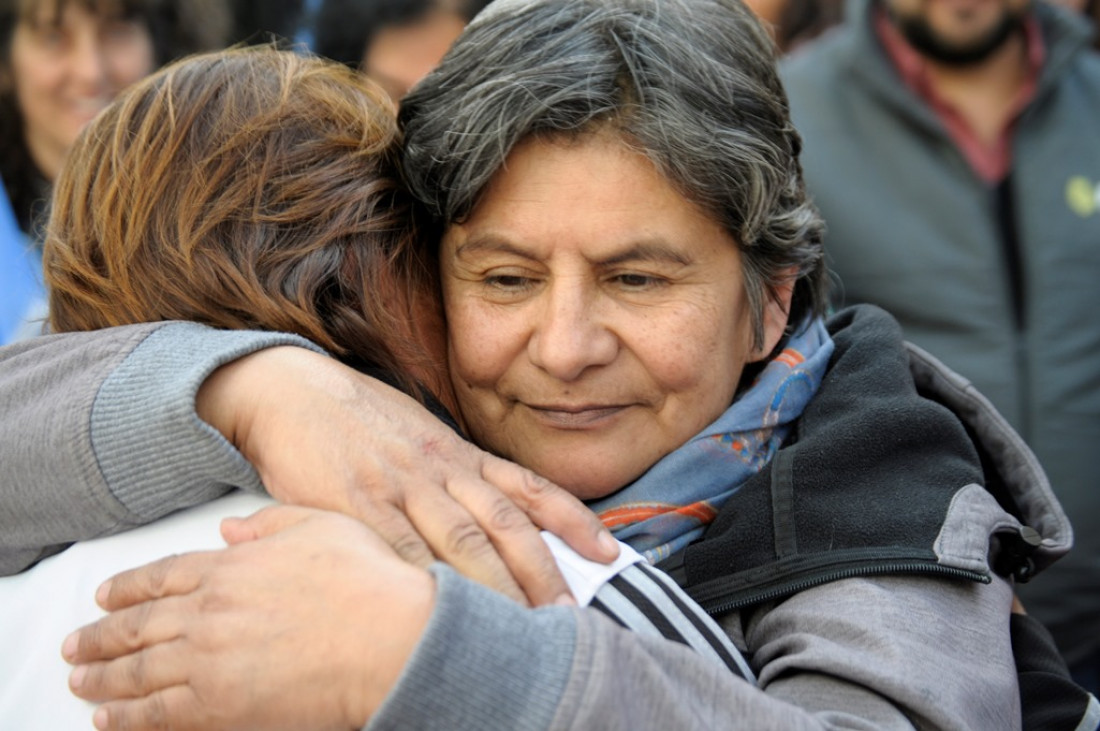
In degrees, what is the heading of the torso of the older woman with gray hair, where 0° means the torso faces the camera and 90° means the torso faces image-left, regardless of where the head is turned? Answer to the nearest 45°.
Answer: approximately 45°
